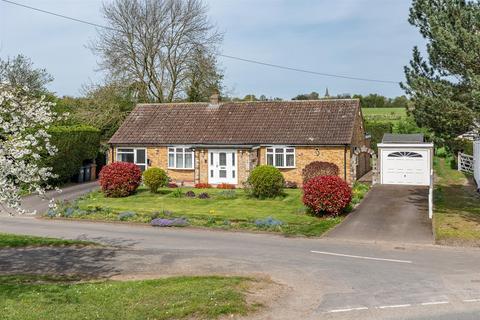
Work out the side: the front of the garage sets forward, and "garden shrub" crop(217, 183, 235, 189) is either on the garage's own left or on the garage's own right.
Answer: on the garage's own right

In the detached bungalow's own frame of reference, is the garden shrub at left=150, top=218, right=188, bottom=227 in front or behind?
in front

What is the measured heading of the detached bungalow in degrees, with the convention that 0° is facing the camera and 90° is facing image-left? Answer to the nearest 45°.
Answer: approximately 0°

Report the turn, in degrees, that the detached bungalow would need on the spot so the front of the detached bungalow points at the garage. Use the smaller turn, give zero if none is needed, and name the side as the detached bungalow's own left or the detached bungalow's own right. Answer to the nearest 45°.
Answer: approximately 90° to the detached bungalow's own left

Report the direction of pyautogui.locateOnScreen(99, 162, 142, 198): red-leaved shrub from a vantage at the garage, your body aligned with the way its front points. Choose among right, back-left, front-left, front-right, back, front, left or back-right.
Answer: front-right

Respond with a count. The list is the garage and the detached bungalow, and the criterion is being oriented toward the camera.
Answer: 2

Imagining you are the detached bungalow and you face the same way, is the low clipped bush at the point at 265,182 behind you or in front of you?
in front

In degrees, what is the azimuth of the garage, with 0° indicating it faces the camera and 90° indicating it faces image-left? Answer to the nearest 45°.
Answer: approximately 0°
